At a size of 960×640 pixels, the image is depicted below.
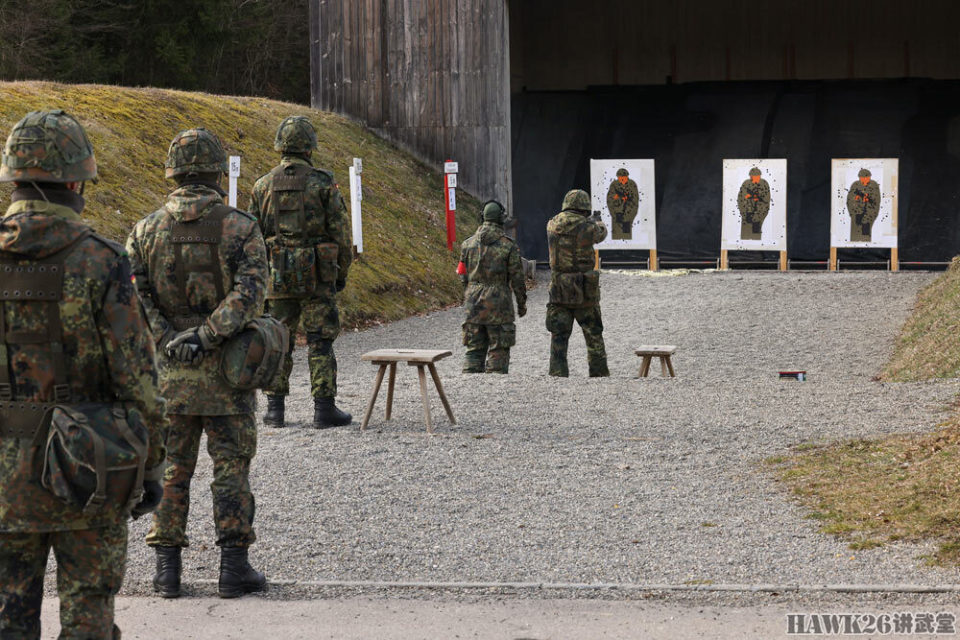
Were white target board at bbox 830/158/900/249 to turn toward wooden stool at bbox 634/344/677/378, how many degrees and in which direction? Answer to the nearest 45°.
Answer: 0° — it already faces it

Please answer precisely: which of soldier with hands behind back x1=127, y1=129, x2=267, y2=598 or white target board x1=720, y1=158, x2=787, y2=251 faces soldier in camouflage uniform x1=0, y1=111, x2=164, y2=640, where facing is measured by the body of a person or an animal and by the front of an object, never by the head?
the white target board

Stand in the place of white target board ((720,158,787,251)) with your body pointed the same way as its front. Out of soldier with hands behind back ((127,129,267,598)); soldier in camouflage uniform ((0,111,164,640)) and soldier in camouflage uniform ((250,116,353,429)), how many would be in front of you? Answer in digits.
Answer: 3

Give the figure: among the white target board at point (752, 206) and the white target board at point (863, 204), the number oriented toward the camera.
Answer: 2

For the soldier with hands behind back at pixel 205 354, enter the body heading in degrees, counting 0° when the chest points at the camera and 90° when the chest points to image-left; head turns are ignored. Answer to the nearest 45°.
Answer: approximately 180°

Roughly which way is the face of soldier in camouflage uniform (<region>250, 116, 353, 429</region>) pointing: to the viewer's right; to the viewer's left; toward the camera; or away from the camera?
away from the camera

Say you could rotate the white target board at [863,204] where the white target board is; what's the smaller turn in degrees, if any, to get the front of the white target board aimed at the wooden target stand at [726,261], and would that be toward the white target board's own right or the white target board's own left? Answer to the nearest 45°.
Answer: approximately 90° to the white target board's own right

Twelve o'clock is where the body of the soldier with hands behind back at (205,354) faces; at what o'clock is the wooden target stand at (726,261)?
The wooden target stand is roughly at 1 o'clock from the soldier with hands behind back.

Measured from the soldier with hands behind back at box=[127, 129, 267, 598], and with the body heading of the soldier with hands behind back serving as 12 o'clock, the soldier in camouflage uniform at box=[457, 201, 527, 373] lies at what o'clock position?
The soldier in camouflage uniform is roughly at 1 o'clock from the soldier with hands behind back.
